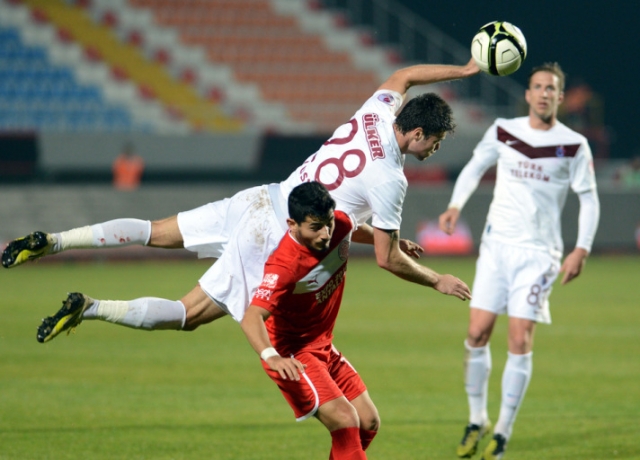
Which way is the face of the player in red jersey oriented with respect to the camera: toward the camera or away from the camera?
toward the camera

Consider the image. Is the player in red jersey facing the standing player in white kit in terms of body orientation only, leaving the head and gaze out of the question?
no

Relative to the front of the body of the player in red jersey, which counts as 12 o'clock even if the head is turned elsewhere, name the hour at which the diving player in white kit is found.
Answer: The diving player in white kit is roughly at 7 o'clock from the player in red jersey.

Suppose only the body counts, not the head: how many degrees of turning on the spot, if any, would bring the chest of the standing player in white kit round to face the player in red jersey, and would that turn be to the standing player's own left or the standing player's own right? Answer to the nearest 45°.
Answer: approximately 45° to the standing player's own right

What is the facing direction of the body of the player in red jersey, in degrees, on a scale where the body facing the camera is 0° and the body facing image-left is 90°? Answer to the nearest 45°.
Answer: approximately 315°

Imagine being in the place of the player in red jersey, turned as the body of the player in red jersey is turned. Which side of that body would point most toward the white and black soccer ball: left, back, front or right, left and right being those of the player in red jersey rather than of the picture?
left

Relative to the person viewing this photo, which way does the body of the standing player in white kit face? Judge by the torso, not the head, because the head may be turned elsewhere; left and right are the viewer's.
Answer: facing the viewer

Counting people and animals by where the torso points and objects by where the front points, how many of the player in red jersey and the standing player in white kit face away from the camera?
0
